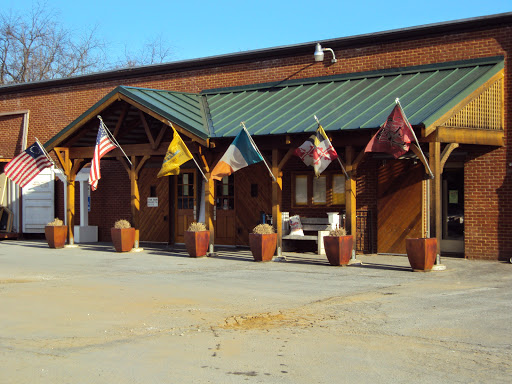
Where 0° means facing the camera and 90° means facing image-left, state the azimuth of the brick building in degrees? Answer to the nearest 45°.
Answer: approximately 45°

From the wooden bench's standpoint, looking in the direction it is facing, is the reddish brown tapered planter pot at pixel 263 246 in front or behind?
in front

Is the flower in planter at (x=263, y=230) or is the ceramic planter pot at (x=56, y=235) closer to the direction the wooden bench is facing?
the flower in planter

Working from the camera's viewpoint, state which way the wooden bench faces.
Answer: facing the viewer and to the left of the viewer

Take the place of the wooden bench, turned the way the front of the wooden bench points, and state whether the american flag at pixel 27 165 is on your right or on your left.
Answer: on your right

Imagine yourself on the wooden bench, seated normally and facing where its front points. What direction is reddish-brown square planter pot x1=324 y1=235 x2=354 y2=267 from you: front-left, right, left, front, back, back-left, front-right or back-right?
front-left

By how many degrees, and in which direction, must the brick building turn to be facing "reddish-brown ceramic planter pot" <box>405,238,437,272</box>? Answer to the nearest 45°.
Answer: approximately 45° to its left
